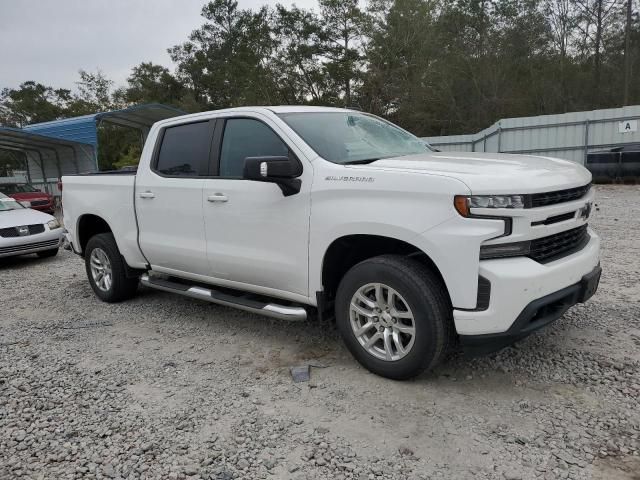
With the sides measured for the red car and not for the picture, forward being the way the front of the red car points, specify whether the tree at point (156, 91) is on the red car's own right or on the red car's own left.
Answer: on the red car's own left

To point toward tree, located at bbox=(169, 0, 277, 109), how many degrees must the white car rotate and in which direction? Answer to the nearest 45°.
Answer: approximately 90° to its left

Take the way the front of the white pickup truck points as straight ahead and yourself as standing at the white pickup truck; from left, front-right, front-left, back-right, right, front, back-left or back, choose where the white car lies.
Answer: back

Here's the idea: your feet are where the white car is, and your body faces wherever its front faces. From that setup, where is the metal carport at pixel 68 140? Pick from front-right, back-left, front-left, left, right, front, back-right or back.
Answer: back-left

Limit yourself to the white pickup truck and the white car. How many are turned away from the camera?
0

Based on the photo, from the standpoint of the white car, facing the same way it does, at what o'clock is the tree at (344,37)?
The tree is roughly at 9 o'clock from the white car.

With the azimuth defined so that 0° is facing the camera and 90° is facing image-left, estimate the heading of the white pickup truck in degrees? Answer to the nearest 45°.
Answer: approximately 315°

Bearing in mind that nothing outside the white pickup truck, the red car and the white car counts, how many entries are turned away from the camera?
0

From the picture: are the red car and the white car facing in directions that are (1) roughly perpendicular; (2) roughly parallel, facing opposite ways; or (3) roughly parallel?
roughly parallel

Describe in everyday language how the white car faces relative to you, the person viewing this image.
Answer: facing the viewer and to the right of the viewer

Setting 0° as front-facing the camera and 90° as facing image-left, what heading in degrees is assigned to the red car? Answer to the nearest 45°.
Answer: approximately 315°

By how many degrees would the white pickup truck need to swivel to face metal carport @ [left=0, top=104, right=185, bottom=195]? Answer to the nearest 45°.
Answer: approximately 180°

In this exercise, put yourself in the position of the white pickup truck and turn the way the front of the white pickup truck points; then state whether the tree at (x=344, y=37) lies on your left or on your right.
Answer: on your left

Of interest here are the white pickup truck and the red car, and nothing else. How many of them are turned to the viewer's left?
0

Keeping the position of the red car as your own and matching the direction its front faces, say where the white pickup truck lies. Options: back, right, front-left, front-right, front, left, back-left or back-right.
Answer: front-right
